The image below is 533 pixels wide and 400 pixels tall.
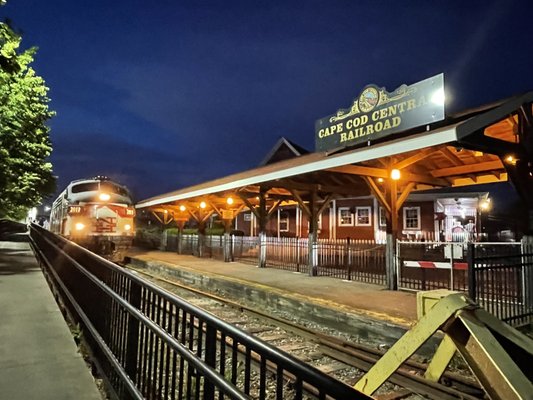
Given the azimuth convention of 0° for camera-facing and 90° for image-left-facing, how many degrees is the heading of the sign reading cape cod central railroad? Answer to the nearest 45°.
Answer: approximately 45°

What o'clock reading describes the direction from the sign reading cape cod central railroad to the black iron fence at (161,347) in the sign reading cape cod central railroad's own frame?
The black iron fence is roughly at 11 o'clock from the sign reading cape cod central railroad.

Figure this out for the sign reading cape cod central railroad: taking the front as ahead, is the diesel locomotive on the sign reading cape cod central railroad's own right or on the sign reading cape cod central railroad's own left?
on the sign reading cape cod central railroad's own right

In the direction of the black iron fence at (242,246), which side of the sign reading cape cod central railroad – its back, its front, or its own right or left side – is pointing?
right

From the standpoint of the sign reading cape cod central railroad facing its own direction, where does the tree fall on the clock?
The tree is roughly at 2 o'clock from the sign reading cape cod central railroad.
